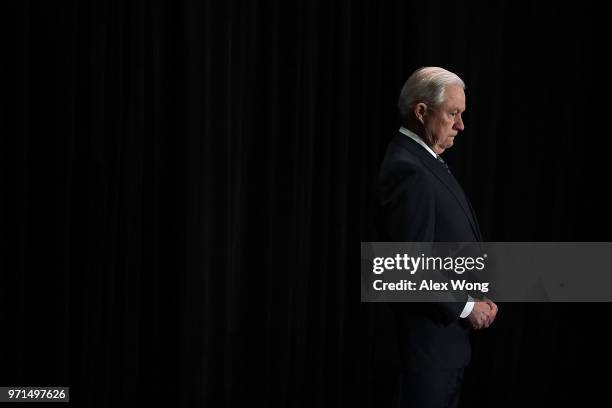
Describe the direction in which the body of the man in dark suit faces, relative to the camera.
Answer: to the viewer's right

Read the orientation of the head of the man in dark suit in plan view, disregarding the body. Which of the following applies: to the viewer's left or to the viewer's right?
to the viewer's right
